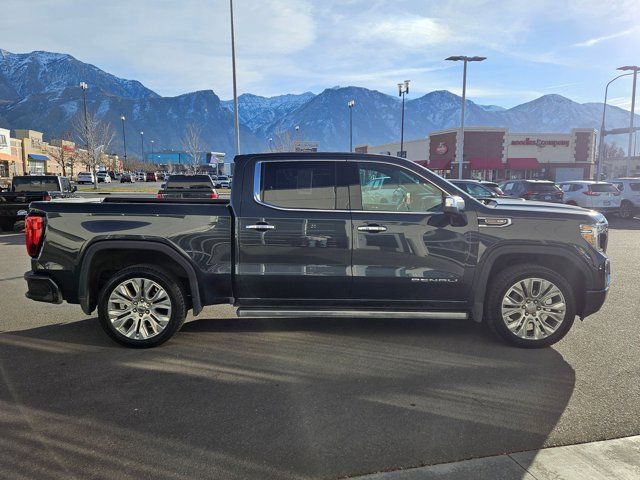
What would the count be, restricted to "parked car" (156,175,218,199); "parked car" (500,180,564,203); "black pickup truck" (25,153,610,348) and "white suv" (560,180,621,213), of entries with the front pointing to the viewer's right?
1

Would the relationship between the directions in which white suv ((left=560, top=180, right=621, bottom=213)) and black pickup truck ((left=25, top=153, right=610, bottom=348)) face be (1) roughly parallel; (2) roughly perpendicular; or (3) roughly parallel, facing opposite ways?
roughly perpendicular

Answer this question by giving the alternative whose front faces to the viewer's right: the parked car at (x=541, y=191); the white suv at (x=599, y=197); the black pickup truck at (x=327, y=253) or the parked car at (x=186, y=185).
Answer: the black pickup truck

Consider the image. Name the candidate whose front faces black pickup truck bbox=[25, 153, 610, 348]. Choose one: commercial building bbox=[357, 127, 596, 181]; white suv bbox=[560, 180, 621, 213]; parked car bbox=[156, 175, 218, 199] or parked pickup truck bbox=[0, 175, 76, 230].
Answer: the commercial building

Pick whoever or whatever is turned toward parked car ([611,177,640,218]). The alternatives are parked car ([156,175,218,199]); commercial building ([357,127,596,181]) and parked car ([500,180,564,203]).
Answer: the commercial building

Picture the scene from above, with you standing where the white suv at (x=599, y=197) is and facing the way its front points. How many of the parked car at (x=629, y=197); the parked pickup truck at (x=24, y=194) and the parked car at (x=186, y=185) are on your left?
2

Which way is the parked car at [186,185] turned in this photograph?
away from the camera

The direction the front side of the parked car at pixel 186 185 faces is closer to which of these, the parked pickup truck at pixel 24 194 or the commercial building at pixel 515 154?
the commercial building

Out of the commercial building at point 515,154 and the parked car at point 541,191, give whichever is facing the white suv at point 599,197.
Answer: the commercial building

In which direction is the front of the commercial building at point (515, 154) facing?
toward the camera

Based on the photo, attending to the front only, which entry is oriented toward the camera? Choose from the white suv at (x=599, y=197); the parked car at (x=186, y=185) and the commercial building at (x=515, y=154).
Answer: the commercial building

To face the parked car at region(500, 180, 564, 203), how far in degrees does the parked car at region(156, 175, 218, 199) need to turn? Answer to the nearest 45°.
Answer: approximately 90° to its right

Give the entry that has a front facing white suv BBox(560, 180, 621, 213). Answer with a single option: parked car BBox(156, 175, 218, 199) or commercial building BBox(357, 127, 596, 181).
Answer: the commercial building

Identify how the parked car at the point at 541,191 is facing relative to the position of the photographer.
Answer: facing away from the viewer and to the left of the viewer

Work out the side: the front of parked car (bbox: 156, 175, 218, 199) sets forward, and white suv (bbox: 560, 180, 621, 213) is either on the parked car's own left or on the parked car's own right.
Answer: on the parked car's own right

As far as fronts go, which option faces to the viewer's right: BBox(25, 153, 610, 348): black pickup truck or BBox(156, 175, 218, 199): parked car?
the black pickup truck

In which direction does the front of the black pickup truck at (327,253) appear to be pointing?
to the viewer's right

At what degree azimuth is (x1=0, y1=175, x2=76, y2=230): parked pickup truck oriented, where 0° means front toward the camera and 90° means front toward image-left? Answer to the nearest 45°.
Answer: approximately 225°

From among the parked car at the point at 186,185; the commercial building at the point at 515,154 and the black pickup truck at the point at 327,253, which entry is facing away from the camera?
the parked car

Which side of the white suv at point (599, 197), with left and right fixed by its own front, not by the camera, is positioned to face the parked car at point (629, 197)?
right

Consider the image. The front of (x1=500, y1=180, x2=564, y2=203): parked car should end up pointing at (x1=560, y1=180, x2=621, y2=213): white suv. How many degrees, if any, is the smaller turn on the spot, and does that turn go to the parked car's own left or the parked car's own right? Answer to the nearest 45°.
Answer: approximately 135° to the parked car's own right
